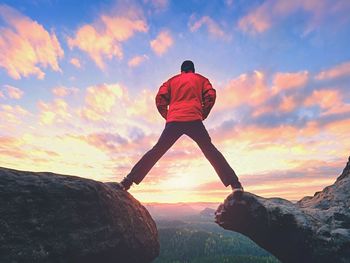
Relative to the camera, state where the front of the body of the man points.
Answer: away from the camera

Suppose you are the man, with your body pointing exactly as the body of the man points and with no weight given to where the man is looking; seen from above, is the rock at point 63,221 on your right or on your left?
on your left

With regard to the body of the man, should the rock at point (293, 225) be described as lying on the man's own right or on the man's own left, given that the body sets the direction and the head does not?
on the man's own right
